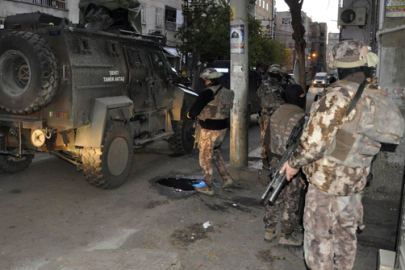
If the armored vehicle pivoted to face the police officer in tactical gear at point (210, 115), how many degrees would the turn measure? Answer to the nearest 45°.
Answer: approximately 45° to its right

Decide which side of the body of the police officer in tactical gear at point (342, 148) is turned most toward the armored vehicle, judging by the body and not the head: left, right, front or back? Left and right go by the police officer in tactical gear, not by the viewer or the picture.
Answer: front

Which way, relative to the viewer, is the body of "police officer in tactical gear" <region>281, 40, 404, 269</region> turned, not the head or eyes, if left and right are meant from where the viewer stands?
facing away from the viewer and to the left of the viewer

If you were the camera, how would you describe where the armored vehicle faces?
facing away from the viewer and to the right of the viewer

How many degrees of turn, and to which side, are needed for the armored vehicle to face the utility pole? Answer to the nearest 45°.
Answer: approximately 45° to its right

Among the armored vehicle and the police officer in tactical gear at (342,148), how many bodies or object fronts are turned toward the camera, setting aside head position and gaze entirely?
0

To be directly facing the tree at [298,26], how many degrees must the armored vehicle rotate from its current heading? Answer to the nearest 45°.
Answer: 0° — it already faces it

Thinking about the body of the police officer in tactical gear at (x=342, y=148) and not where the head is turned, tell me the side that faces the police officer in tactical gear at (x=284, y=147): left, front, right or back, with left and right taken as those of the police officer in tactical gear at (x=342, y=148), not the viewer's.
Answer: front

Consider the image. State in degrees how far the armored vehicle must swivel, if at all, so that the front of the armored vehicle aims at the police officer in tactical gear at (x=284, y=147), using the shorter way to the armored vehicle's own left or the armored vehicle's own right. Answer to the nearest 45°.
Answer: approximately 90° to the armored vehicle's own right
